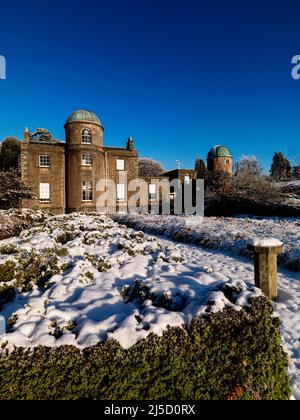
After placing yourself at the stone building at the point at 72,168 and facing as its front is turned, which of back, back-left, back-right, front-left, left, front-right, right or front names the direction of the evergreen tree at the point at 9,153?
back-right

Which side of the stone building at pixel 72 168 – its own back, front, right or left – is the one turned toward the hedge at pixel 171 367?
front

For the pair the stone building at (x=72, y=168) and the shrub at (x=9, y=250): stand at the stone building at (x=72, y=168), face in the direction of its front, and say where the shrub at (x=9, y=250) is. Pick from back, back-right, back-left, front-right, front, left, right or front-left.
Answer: front

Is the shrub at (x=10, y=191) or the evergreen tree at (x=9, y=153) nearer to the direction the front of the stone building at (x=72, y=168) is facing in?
the shrub

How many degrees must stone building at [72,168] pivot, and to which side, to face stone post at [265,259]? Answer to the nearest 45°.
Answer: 0° — it already faces it

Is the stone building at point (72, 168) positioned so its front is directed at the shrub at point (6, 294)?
yes

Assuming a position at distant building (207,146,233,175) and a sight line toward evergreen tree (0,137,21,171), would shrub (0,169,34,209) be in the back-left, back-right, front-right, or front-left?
front-left
